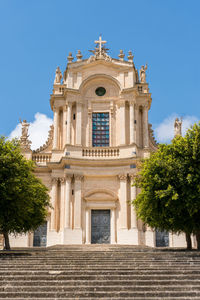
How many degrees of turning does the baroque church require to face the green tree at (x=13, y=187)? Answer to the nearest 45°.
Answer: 0° — it already faces it

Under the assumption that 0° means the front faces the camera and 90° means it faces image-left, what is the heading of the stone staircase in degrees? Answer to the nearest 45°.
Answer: approximately 0°

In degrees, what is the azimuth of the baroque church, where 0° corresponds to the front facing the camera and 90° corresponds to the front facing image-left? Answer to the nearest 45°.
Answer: approximately 0°

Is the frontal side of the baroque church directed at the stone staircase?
yes
